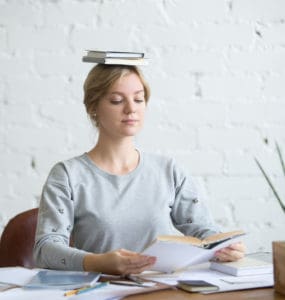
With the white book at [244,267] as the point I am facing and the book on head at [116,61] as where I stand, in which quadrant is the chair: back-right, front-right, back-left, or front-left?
back-right

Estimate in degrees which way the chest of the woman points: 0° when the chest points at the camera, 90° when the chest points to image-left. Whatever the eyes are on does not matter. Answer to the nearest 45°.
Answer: approximately 315°

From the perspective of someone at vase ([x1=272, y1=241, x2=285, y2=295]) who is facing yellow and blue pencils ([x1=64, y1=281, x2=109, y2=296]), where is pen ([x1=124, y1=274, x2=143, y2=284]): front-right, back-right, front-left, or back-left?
front-right

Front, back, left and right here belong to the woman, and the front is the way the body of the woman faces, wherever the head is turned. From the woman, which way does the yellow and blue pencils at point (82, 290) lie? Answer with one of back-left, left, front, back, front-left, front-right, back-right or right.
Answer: front-right

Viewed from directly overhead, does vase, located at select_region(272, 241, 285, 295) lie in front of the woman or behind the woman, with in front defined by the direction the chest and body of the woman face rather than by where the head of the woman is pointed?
in front
